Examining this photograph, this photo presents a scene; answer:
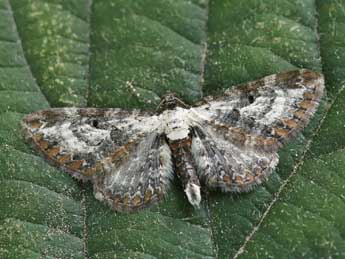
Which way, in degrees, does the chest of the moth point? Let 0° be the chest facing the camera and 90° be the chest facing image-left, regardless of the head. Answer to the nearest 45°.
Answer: approximately 180°
